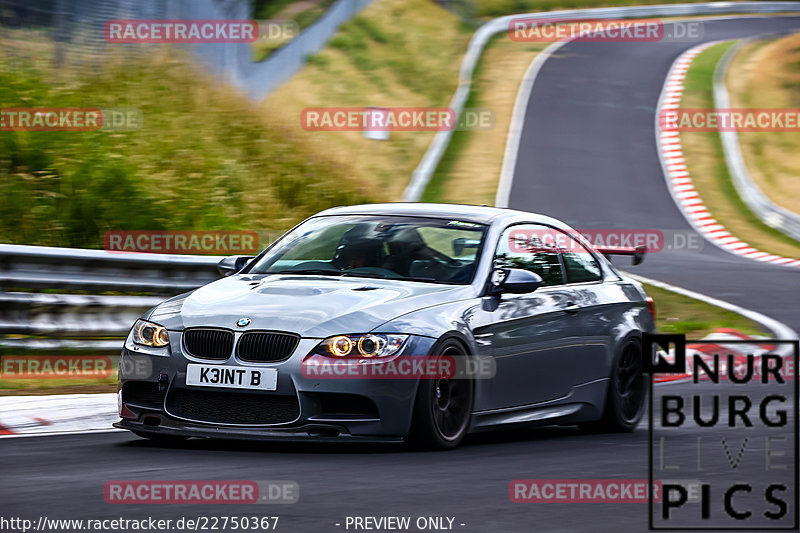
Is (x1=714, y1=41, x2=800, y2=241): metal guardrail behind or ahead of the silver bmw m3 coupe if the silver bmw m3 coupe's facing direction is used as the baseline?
behind

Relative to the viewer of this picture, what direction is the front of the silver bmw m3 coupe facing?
facing the viewer and to the left of the viewer

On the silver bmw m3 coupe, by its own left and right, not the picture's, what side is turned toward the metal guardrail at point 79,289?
right
